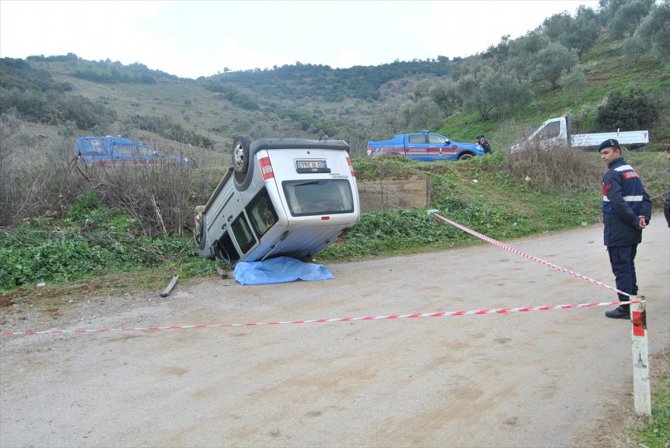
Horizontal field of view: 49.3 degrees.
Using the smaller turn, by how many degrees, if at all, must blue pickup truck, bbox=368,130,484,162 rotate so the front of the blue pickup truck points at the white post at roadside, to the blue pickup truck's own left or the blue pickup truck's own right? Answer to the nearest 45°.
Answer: approximately 90° to the blue pickup truck's own right

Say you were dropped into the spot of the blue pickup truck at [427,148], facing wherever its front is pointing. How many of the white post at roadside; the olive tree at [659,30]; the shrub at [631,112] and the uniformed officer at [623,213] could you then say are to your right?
2

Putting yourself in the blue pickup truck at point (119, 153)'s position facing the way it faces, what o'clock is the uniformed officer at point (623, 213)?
The uniformed officer is roughly at 2 o'clock from the blue pickup truck.

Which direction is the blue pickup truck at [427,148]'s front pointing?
to the viewer's right

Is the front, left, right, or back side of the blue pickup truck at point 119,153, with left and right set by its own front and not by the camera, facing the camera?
right

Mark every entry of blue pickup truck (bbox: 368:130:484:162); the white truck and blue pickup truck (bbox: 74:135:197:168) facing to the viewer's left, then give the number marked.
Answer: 1

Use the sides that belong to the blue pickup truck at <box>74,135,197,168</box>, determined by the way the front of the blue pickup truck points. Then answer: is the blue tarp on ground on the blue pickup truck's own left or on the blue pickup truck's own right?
on the blue pickup truck's own right

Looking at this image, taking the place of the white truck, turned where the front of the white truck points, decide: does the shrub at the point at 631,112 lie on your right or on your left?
on your right

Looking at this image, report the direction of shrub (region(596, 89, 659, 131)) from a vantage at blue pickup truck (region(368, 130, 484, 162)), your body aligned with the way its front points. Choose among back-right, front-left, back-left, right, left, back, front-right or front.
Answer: front-left

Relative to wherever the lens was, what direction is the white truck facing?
facing to the left of the viewer

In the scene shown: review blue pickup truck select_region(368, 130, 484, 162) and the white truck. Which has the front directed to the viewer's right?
the blue pickup truck

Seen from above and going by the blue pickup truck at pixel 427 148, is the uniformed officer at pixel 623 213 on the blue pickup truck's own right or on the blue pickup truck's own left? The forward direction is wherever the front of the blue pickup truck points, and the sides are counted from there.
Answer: on the blue pickup truck's own right

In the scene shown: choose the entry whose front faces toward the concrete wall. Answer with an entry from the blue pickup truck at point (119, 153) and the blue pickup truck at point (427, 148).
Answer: the blue pickup truck at point (119, 153)

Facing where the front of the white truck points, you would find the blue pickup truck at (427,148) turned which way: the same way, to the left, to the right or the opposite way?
the opposite way

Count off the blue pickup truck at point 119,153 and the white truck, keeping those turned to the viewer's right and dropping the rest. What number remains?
1

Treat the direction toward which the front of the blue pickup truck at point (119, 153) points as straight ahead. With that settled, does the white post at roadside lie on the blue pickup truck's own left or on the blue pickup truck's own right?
on the blue pickup truck's own right
